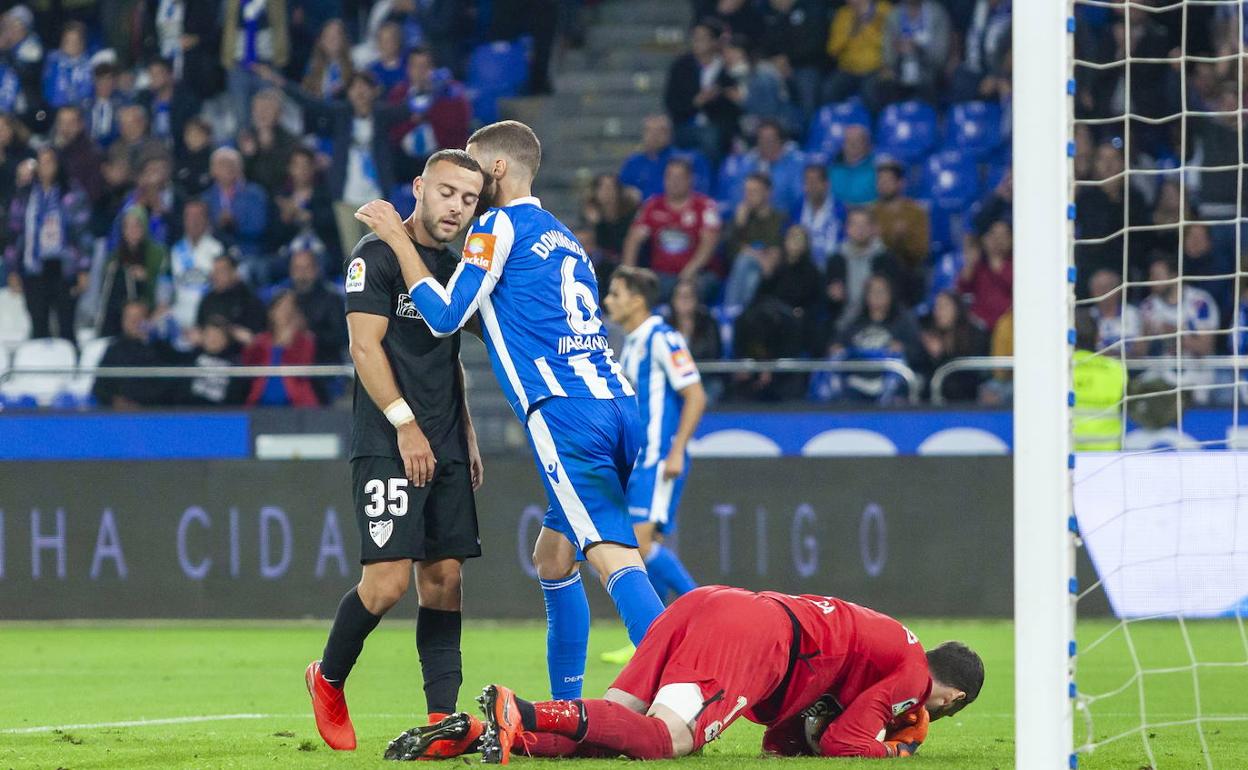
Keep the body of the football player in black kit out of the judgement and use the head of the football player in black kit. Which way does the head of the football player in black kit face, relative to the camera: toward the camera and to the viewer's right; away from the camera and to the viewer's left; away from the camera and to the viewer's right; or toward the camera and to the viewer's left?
toward the camera and to the viewer's right

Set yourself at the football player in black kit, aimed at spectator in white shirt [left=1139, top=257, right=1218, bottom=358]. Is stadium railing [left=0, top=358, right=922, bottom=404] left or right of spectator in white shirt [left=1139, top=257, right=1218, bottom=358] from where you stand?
left

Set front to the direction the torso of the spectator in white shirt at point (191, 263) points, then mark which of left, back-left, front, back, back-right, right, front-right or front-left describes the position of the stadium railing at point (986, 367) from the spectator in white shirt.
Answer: front-left

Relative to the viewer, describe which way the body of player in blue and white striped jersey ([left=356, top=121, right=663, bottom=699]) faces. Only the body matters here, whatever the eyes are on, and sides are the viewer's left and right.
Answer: facing away from the viewer and to the left of the viewer

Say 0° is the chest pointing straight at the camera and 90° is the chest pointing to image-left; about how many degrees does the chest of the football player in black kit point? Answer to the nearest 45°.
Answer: approximately 315°

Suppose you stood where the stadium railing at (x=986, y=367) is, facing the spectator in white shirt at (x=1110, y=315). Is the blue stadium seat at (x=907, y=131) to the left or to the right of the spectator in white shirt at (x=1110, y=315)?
left

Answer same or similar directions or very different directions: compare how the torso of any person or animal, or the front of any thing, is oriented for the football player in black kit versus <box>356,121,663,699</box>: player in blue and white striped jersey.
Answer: very different directions

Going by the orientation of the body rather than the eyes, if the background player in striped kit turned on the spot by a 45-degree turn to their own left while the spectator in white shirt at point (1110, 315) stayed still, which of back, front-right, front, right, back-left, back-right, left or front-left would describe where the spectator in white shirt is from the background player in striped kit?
back
